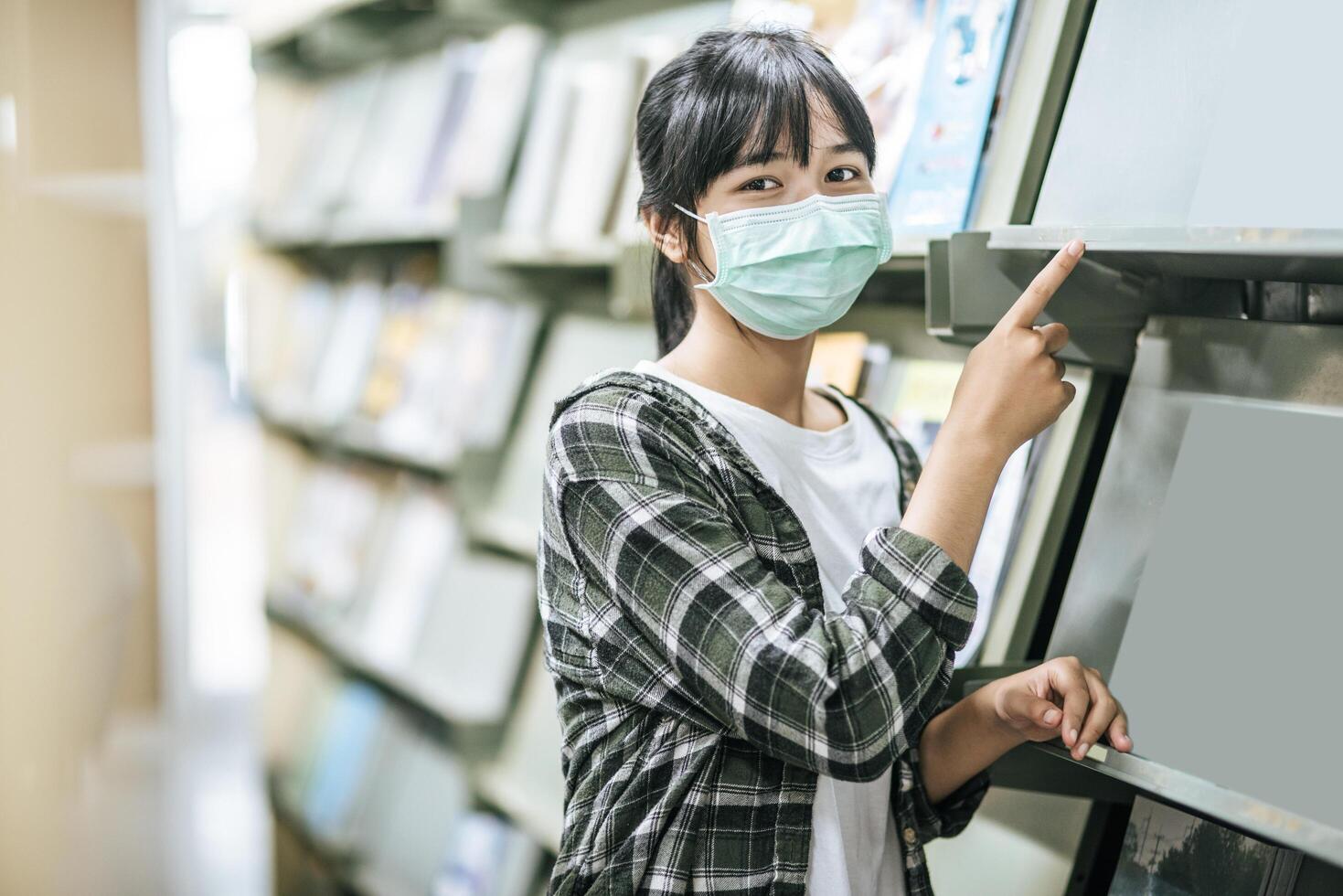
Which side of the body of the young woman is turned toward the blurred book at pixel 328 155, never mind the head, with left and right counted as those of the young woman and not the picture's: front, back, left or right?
back

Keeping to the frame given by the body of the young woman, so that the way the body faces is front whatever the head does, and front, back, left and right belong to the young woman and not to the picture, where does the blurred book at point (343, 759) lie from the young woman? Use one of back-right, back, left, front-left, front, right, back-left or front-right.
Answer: back

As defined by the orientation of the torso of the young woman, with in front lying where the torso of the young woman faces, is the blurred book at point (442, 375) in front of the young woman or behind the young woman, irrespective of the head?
behind

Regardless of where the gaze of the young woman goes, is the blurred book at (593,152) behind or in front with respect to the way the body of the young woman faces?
behind

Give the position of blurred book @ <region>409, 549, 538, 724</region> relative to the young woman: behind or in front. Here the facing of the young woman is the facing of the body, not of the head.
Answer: behind

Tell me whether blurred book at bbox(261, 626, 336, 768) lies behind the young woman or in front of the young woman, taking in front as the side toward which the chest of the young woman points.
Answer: behind

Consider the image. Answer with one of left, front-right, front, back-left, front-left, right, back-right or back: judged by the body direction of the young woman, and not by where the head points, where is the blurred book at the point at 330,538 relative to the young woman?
back

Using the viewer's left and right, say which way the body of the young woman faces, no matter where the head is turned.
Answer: facing the viewer and to the right of the viewer

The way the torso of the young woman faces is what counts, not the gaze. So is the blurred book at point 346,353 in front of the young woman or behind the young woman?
behind
